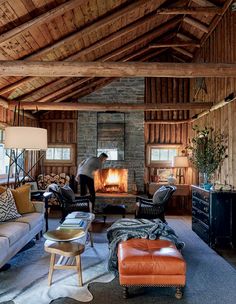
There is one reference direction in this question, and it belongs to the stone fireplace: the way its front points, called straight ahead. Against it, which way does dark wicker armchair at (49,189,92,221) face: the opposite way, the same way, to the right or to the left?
to the left

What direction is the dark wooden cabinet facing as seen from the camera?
to the viewer's left

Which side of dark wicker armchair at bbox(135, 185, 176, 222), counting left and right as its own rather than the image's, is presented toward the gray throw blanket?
left

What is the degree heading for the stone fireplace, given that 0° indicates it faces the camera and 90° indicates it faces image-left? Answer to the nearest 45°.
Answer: approximately 0°

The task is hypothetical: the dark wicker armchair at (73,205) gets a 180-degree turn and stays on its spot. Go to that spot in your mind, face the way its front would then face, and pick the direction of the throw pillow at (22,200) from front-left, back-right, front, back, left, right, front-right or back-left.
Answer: front-left

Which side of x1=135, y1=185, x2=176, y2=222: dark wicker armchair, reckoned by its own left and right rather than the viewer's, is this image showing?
left

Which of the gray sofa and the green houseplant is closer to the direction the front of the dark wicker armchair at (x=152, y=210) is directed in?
the gray sofa

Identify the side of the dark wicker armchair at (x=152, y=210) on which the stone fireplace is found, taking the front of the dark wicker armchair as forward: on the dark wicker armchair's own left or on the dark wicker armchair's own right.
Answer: on the dark wicker armchair's own right

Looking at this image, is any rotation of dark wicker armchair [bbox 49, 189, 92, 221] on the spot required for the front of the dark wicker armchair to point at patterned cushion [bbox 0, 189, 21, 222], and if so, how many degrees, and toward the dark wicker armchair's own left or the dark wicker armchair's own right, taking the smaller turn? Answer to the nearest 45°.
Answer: approximately 135° to the dark wicker armchair's own right

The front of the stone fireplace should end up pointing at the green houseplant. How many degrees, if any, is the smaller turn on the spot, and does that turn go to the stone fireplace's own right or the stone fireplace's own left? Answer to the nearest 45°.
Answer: approximately 45° to the stone fireplace's own left

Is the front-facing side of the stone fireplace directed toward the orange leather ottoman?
yes

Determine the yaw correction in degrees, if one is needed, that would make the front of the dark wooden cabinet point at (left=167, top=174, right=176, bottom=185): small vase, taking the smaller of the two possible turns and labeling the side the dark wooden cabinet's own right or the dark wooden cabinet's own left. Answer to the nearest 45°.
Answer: approximately 45° to the dark wooden cabinet's own right
